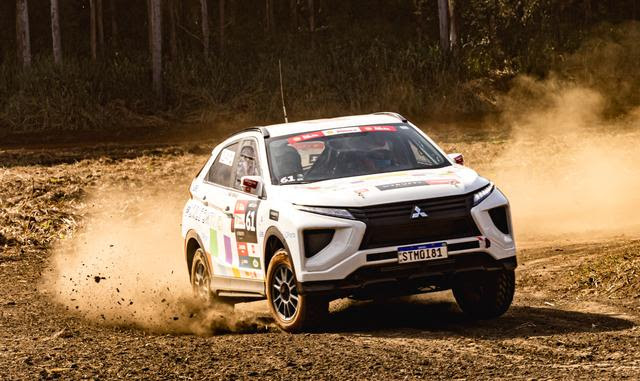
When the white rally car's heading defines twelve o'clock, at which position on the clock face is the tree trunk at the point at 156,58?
The tree trunk is roughly at 7 o'clock from the white rally car.

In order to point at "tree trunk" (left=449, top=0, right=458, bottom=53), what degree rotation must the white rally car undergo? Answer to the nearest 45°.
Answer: approximately 135° to its left

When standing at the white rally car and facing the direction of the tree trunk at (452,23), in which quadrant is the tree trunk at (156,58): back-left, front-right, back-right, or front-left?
front-left

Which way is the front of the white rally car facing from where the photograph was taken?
facing the viewer and to the right of the viewer

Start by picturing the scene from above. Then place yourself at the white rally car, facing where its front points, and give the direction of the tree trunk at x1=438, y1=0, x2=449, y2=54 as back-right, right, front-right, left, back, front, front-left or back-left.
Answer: back-left

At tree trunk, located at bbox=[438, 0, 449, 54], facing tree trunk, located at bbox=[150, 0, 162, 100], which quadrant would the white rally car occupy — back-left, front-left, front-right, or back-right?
front-left

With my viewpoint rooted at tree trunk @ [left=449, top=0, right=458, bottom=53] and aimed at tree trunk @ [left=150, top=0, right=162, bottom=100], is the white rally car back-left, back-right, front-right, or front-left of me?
front-left
